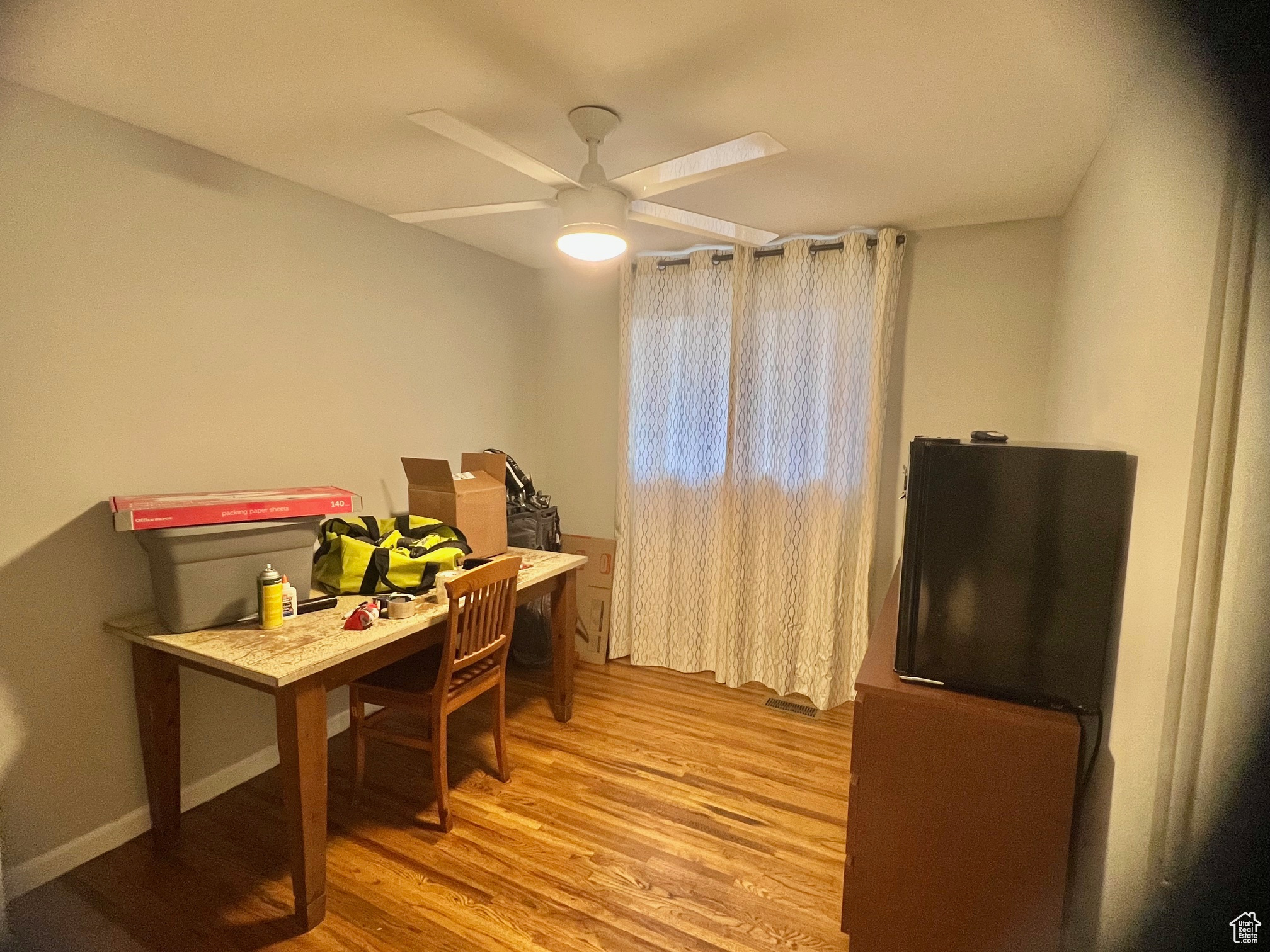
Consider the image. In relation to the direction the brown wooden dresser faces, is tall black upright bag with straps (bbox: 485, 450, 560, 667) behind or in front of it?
in front

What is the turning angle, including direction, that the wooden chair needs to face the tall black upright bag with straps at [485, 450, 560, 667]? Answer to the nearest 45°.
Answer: approximately 45° to its right

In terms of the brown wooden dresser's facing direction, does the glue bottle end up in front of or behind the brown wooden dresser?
in front

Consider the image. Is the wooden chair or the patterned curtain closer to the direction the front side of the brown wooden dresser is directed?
the wooden chair

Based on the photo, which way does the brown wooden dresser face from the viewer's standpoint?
to the viewer's left

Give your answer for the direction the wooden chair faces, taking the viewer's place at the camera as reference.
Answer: facing away from the viewer and to the left of the viewer

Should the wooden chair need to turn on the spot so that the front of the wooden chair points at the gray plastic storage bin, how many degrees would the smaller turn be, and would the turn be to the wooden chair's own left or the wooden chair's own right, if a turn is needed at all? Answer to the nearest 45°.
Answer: approximately 45° to the wooden chair's own left

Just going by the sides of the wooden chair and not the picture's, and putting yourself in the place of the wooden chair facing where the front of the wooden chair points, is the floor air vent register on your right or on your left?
on your right

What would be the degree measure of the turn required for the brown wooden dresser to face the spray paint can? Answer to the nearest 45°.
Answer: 0° — it already faces it
